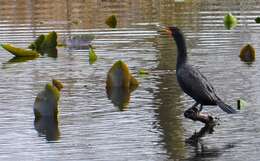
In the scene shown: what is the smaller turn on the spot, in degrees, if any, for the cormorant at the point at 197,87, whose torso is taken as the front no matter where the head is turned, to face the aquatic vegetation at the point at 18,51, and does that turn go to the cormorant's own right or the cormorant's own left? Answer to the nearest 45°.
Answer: approximately 45° to the cormorant's own right

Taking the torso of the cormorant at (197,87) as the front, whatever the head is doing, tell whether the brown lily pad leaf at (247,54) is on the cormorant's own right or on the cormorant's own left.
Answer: on the cormorant's own right

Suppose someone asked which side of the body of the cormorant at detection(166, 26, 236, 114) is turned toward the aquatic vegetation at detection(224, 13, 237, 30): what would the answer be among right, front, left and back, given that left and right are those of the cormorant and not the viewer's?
right

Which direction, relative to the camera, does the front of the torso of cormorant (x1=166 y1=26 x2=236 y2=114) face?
to the viewer's left

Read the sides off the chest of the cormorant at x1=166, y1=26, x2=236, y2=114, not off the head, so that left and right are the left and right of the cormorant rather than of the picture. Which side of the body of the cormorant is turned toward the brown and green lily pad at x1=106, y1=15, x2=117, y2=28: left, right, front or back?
right

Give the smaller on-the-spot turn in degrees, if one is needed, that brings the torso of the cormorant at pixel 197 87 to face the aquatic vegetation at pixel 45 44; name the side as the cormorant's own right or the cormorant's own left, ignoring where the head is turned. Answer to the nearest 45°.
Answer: approximately 45° to the cormorant's own right

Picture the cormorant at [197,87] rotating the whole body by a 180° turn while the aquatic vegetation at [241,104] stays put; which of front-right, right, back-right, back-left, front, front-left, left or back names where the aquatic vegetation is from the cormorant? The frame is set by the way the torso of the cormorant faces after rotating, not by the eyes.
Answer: front-left
